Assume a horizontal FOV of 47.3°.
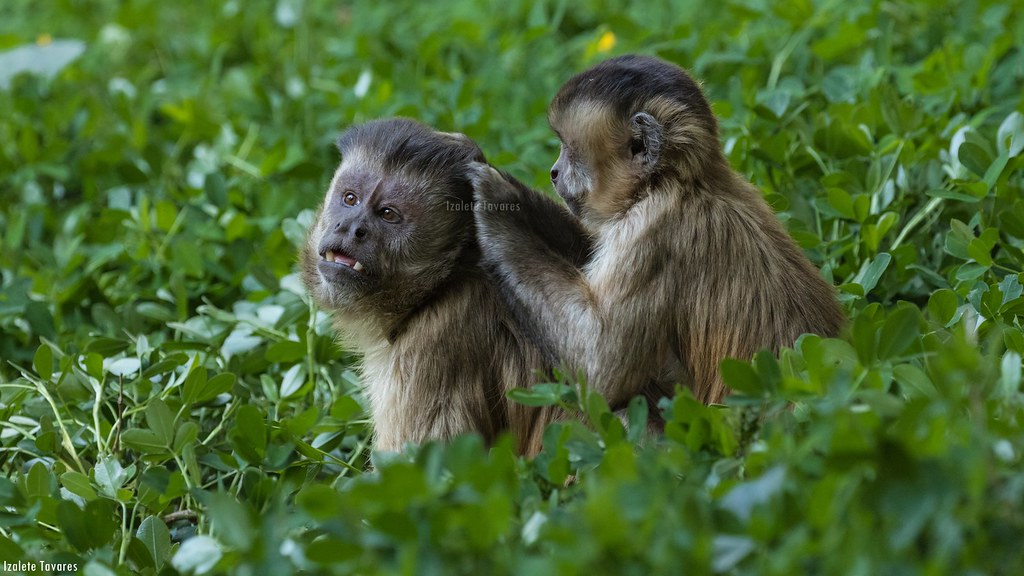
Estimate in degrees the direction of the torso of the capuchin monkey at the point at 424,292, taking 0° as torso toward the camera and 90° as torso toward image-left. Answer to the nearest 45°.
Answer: approximately 45°

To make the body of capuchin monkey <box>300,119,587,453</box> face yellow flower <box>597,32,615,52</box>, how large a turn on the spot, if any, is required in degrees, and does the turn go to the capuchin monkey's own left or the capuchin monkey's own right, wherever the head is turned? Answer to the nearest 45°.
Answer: approximately 135° to the capuchin monkey's own right

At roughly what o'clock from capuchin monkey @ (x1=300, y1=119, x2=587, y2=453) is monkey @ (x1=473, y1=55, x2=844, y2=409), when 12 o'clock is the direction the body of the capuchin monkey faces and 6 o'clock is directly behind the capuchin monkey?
The monkey is roughly at 8 o'clock from the capuchin monkey.
